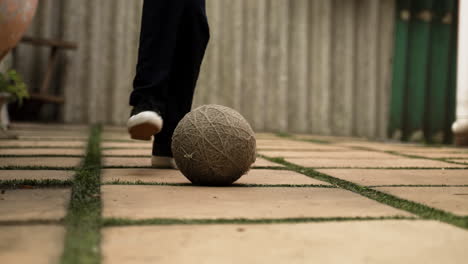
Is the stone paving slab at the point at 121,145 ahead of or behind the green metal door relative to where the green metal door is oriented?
ahead

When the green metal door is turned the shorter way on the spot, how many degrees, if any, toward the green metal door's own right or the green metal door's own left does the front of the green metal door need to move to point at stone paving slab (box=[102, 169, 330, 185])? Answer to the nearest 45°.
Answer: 0° — it already faces it

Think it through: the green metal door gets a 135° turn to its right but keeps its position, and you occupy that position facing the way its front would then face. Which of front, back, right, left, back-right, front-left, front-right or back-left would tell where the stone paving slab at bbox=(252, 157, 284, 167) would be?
back-left

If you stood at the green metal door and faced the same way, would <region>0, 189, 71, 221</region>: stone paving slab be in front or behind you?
in front

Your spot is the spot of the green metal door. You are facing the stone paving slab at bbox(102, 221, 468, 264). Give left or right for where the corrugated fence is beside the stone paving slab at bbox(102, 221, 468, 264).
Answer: right

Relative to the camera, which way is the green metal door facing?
toward the camera

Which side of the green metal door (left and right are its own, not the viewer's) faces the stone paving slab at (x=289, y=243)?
front

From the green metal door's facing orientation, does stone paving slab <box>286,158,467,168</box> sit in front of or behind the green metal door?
in front

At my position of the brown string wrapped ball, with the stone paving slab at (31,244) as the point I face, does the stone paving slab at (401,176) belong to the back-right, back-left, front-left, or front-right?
back-left

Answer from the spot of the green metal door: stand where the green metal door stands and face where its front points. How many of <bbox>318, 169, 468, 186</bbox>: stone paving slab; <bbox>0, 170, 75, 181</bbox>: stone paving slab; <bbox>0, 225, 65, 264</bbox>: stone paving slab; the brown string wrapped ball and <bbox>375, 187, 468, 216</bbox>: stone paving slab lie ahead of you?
5

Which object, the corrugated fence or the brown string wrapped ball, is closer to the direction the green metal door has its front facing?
the brown string wrapped ball

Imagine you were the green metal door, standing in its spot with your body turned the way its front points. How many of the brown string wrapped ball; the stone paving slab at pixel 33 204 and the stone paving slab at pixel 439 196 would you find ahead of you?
3

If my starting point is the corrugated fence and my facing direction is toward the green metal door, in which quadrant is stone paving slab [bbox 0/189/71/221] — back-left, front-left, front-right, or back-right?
back-right

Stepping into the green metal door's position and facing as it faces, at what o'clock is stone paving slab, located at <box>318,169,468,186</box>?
The stone paving slab is roughly at 12 o'clock from the green metal door.

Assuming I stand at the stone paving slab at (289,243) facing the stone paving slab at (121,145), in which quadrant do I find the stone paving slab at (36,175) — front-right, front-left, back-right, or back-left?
front-left
